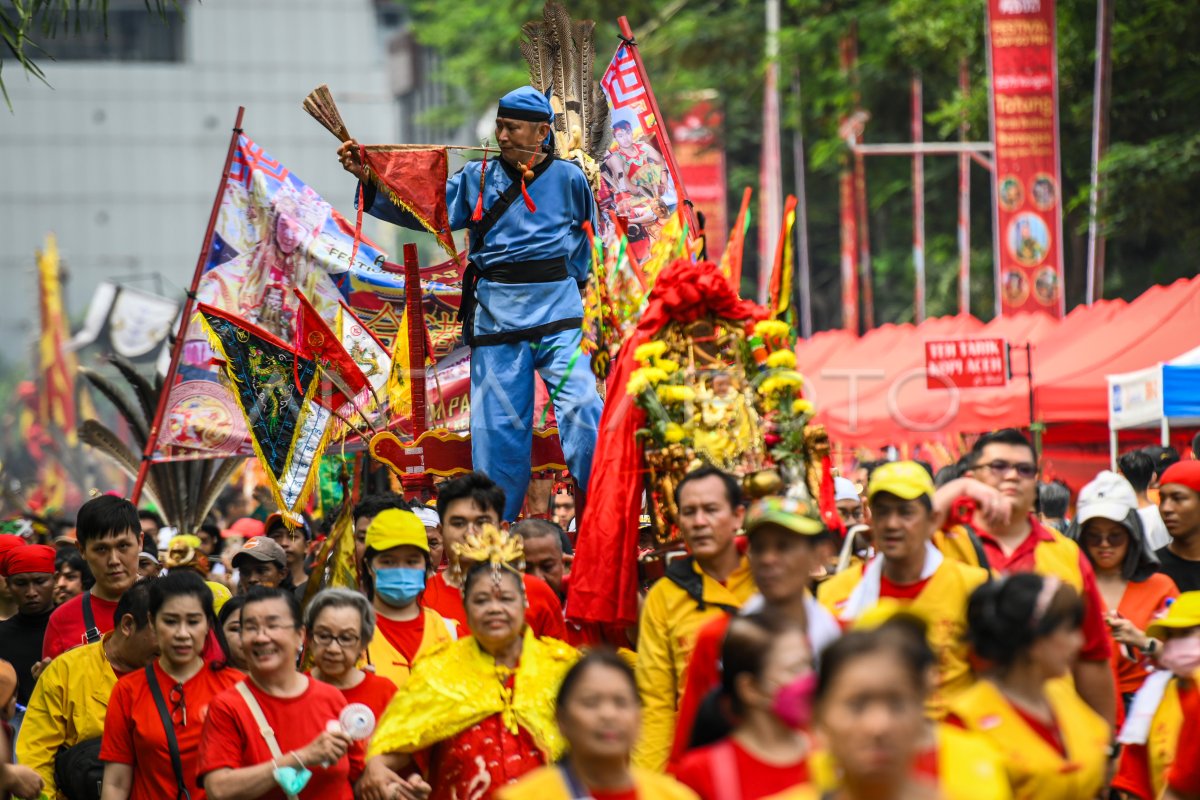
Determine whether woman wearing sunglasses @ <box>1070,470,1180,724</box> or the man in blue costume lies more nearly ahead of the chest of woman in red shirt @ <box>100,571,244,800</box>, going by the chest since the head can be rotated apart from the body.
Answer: the woman wearing sunglasses

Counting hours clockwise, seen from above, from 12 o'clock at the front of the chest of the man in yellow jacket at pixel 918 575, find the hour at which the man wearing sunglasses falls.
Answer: The man wearing sunglasses is roughly at 7 o'clock from the man in yellow jacket.

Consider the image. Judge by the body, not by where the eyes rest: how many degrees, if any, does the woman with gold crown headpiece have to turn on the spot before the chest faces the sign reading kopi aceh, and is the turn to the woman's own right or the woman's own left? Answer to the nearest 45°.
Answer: approximately 135° to the woman's own left

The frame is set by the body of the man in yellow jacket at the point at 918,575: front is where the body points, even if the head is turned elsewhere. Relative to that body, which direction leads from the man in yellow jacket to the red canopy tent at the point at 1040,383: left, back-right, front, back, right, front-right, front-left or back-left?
back

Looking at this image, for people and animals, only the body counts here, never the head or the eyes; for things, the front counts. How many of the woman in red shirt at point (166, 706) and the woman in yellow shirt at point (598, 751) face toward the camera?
2

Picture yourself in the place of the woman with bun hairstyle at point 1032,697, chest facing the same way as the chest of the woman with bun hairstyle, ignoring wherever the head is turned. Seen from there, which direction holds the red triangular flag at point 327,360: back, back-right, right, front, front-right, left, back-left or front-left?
back

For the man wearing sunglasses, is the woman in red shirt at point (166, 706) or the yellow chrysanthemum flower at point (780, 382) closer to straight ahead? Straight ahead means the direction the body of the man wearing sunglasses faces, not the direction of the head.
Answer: the woman in red shirt

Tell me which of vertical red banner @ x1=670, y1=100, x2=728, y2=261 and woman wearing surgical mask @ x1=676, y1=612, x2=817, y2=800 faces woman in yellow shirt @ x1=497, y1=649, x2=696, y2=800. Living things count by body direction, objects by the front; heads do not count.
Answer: the vertical red banner

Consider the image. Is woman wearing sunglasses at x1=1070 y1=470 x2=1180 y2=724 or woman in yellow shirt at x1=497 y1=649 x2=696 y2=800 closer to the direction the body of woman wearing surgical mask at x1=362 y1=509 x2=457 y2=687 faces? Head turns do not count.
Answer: the woman in yellow shirt

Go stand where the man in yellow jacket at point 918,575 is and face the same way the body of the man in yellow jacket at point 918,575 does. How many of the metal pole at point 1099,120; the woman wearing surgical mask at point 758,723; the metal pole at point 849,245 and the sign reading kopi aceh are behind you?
3

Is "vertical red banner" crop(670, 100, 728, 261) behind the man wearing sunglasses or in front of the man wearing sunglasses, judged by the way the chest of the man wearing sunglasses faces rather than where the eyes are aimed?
behind

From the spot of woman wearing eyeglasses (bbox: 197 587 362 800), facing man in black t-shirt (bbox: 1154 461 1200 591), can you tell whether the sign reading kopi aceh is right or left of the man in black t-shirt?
left

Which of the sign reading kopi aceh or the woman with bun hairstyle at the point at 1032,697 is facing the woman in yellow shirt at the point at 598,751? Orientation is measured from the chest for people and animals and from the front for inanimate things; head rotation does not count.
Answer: the sign reading kopi aceh
